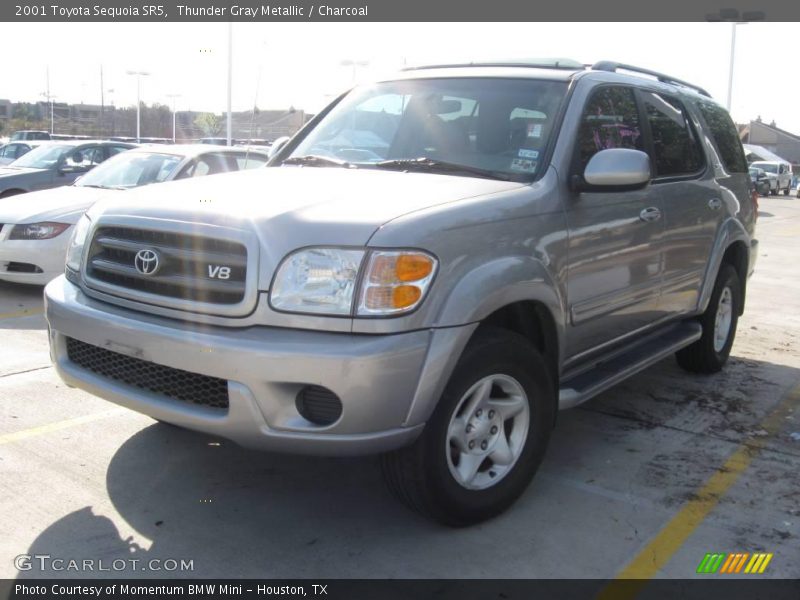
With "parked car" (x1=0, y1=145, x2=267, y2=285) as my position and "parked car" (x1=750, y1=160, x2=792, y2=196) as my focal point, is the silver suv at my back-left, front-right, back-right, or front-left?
back-right

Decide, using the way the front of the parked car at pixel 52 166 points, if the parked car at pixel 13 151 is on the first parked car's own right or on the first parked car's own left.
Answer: on the first parked car's own right

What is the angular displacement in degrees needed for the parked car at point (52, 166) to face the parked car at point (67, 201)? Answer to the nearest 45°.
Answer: approximately 45° to its left

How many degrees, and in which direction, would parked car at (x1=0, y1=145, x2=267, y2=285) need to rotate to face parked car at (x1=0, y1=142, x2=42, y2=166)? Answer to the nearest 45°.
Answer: approximately 135° to its right

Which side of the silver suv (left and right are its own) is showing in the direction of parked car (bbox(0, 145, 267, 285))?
right

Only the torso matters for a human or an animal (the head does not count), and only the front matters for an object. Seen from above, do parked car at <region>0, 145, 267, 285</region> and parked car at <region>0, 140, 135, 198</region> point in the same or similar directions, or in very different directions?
same or similar directions

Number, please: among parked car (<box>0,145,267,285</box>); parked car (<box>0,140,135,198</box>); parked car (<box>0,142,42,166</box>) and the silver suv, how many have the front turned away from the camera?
0

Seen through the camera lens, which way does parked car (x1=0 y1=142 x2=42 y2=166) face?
facing the viewer and to the left of the viewer

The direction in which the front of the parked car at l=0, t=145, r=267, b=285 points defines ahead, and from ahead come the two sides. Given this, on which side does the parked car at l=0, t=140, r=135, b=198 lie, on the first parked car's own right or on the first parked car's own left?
on the first parked car's own right

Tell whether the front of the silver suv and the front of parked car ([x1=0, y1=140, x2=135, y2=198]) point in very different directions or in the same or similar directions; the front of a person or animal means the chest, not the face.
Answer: same or similar directions

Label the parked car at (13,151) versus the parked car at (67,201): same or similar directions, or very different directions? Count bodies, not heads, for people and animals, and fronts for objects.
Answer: same or similar directions

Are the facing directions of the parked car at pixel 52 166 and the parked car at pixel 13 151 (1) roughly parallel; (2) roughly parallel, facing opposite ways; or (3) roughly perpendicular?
roughly parallel
